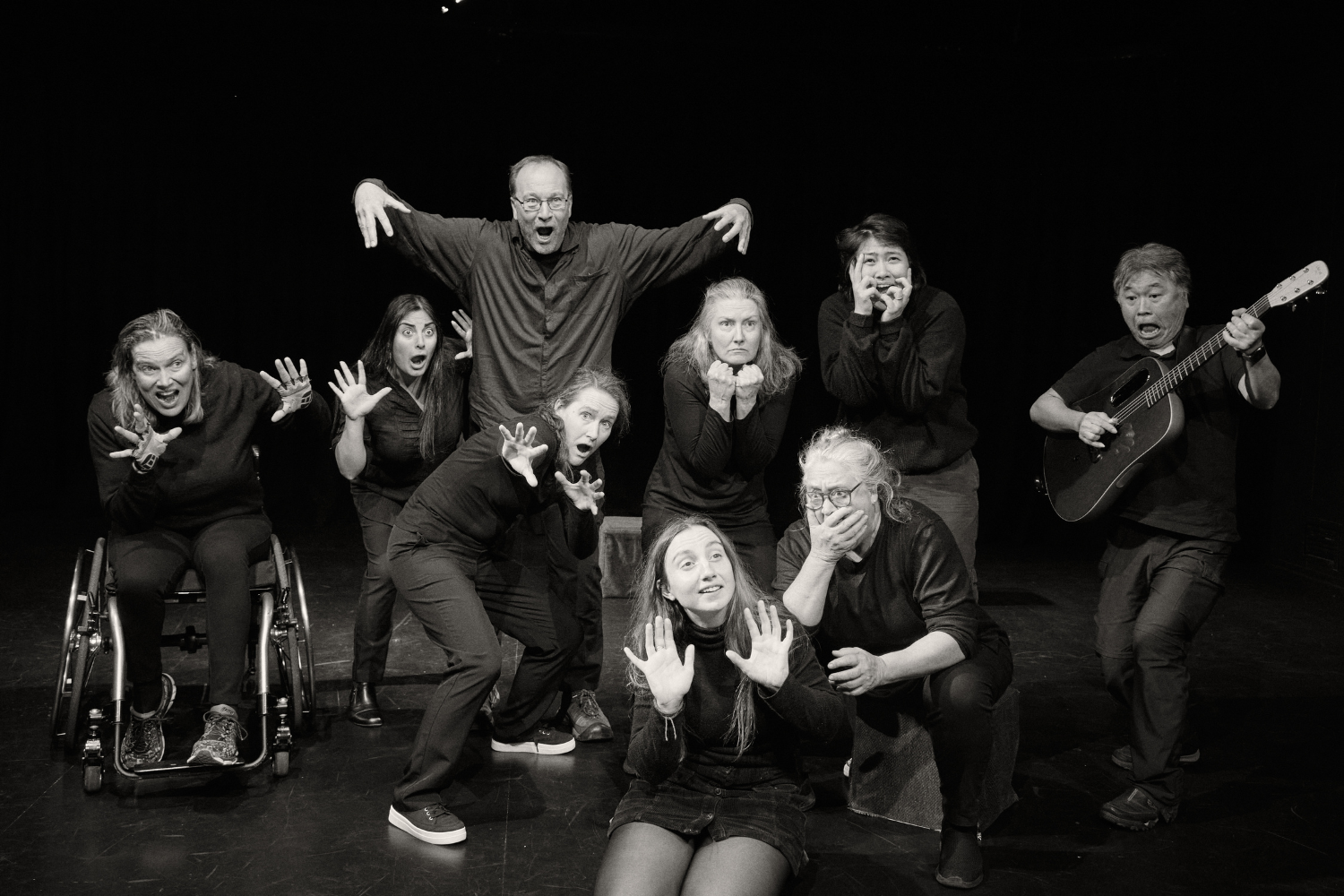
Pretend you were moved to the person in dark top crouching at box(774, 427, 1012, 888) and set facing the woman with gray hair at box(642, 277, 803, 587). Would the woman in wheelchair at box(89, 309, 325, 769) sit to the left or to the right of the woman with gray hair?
left

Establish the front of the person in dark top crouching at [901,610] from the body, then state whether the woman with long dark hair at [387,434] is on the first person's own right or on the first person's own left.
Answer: on the first person's own right

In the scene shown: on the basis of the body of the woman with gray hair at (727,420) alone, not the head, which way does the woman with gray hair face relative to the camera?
toward the camera

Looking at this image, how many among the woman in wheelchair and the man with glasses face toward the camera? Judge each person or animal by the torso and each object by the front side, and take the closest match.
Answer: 2

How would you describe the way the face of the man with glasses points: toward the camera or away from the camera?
toward the camera

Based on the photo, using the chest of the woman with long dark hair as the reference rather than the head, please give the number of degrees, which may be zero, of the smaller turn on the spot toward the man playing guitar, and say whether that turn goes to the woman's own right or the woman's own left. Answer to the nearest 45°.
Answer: approximately 45° to the woman's own left

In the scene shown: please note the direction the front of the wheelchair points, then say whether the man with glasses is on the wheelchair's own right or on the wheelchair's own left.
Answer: on the wheelchair's own left

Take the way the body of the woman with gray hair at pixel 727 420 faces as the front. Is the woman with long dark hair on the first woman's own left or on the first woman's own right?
on the first woman's own right

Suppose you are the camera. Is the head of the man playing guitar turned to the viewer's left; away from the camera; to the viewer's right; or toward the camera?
toward the camera

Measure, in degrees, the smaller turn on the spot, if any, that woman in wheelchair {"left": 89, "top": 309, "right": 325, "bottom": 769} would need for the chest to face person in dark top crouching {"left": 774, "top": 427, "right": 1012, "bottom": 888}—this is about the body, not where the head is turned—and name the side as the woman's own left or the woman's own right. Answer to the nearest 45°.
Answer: approximately 45° to the woman's own left

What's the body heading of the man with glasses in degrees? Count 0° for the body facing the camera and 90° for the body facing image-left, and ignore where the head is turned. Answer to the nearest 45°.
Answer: approximately 0°

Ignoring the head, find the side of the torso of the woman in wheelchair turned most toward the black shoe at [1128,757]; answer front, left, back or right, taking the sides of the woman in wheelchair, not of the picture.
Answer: left

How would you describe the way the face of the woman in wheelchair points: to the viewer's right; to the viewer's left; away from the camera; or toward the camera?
toward the camera

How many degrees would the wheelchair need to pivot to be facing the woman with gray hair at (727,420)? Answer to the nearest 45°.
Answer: approximately 90° to its left

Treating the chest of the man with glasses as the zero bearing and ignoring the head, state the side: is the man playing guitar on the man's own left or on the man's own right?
on the man's own left

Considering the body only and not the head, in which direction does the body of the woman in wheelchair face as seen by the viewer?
toward the camera
